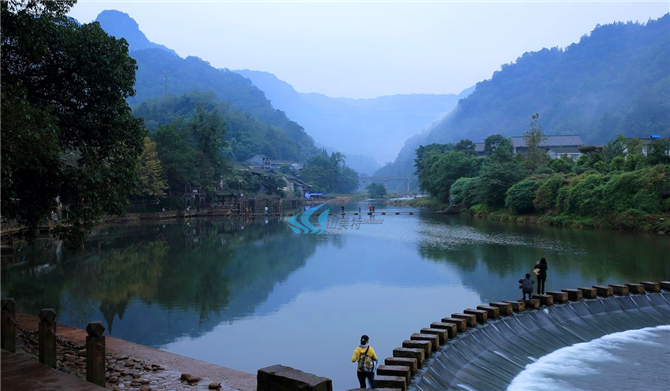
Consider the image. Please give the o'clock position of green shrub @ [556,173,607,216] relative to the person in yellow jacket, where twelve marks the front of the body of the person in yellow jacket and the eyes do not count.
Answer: The green shrub is roughly at 1 o'clock from the person in yellow jacket.

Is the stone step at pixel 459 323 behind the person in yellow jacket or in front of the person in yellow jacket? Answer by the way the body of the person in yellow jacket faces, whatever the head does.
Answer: in front

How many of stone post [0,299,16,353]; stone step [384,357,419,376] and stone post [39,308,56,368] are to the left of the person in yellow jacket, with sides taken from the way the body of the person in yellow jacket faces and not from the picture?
2

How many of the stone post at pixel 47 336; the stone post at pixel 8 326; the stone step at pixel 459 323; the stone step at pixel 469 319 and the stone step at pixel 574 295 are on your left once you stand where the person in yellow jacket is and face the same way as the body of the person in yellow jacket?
2

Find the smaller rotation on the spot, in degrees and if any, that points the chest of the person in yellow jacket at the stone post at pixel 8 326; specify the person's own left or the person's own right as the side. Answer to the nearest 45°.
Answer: approximately 90° to the person's own left

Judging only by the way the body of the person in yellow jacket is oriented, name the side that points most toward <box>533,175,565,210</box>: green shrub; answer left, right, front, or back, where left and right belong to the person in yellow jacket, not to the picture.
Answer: front

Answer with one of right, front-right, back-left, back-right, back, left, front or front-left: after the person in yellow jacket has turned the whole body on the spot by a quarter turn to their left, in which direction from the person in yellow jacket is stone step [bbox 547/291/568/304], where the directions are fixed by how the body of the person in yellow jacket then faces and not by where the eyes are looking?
back-right

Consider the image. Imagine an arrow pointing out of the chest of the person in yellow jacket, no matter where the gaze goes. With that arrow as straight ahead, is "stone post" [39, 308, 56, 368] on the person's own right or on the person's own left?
on the person's own left

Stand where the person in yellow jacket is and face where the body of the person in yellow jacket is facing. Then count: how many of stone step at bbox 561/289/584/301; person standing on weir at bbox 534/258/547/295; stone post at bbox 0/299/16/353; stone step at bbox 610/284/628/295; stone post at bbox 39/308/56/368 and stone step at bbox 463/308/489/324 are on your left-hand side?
2

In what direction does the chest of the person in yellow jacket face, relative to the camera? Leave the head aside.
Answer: away from the camera

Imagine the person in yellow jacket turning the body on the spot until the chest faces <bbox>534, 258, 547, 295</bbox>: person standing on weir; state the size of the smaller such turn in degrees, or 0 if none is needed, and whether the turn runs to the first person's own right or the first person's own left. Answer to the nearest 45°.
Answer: approximately 45° to the first person's own right

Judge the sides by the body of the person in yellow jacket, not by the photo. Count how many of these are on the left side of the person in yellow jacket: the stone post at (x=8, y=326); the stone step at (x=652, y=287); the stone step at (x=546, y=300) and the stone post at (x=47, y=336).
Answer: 2

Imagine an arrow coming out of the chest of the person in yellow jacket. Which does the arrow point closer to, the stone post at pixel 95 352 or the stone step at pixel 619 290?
the stone step

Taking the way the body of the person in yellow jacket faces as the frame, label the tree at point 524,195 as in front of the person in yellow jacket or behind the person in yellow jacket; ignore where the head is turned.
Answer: in front

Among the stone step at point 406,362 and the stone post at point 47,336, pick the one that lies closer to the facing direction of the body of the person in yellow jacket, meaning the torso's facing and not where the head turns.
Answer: the stone step

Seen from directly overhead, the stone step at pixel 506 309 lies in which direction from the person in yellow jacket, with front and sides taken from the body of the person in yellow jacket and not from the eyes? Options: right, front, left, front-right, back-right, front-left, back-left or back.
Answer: front-right

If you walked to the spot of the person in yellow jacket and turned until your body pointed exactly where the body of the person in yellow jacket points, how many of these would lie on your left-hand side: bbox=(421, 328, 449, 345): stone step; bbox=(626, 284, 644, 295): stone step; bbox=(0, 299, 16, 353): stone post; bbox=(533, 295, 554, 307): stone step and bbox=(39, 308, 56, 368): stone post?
2
